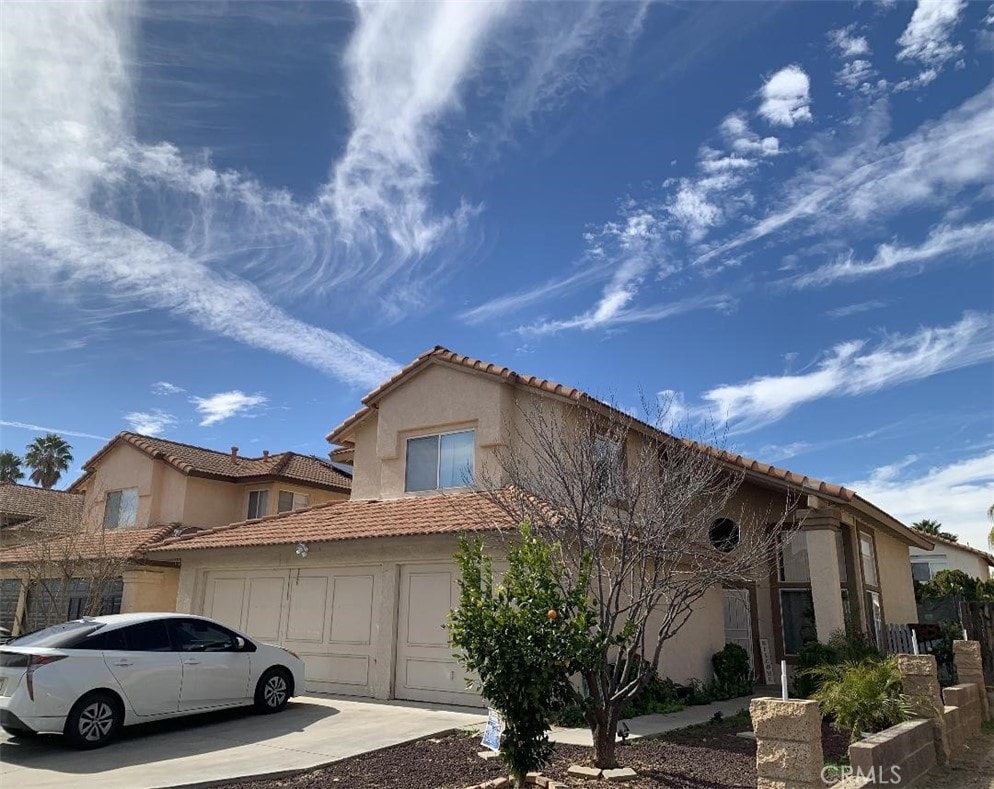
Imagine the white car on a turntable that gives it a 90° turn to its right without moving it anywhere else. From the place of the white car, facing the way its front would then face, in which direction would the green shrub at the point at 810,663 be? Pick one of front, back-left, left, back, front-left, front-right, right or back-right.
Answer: front-left

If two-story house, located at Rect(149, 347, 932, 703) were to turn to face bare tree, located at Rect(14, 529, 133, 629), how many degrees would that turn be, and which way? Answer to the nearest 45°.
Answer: approximately 90° to its right

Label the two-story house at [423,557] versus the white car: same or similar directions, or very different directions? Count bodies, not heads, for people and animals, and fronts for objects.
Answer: very different directions

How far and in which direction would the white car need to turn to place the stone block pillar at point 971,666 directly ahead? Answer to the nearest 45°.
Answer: approximately 45° to its right

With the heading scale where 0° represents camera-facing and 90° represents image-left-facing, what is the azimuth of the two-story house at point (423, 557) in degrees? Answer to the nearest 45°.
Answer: approximately 45°

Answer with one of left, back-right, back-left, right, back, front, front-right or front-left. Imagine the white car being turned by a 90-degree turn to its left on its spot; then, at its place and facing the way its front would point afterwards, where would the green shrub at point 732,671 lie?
back-right

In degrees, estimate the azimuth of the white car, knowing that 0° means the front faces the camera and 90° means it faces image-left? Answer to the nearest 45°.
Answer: approximately 225°

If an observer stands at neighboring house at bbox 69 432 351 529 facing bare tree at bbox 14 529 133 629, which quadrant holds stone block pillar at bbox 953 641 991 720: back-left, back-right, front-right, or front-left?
front-left

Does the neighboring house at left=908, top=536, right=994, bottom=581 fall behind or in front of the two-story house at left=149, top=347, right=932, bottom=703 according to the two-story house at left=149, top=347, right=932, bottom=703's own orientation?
behind

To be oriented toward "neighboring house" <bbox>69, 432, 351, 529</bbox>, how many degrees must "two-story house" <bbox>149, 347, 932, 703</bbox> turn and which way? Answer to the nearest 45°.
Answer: approximately 90° to its right

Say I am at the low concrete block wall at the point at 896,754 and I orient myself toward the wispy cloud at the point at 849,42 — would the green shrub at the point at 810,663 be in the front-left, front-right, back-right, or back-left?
front-left

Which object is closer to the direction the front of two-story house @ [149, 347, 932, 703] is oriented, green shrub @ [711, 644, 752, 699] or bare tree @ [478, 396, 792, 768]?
the bare tree

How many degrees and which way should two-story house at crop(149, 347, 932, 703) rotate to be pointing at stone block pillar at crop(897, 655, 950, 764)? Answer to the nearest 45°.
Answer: approximately 90° to its left

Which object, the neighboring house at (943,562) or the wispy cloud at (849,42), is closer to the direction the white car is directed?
the neighboring house

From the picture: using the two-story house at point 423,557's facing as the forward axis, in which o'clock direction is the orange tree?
The orange tree is roughly at 10 o'clock from the two-story house.

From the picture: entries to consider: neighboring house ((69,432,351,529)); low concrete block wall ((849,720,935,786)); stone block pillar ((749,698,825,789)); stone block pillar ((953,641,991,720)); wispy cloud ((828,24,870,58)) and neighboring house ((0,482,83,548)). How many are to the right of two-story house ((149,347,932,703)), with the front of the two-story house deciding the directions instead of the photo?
2
